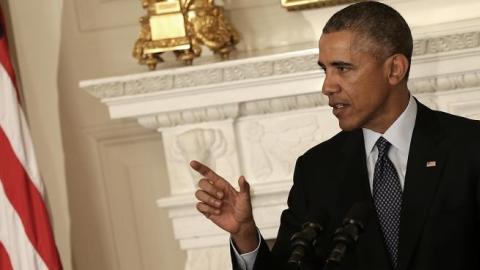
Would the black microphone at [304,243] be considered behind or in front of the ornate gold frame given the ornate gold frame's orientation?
in front

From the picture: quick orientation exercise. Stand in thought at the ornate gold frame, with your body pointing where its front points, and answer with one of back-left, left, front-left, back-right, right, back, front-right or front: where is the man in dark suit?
front

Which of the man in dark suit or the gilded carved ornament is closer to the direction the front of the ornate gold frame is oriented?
the man in dark suit

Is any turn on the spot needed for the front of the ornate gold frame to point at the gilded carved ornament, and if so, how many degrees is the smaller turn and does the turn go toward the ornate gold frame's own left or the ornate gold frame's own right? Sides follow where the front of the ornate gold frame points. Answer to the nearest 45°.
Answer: approximately 90° to the ornate gold frame's own right

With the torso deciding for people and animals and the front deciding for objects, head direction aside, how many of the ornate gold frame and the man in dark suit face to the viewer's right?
0

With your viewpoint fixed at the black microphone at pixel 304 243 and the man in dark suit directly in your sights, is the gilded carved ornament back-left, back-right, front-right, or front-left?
front-left

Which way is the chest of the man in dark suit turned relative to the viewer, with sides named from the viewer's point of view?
facing the viewer and to the left of the viewer

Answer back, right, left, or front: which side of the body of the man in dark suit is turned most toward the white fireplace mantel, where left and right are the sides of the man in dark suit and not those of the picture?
right

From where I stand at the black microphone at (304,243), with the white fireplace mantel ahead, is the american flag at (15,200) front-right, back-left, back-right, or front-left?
front-left

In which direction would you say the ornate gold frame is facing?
toward the camera

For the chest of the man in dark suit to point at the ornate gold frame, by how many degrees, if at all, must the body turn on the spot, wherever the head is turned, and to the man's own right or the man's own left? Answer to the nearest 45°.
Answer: approximately 135° to the man's own right

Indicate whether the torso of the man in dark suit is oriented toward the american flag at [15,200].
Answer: no

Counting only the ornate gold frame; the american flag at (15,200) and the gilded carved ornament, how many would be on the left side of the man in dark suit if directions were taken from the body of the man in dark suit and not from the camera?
0

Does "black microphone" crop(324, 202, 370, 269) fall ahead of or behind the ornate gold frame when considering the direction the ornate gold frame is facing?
ahead

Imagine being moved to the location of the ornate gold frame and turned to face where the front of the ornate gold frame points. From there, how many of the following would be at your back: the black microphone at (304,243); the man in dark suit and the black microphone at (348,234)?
0
